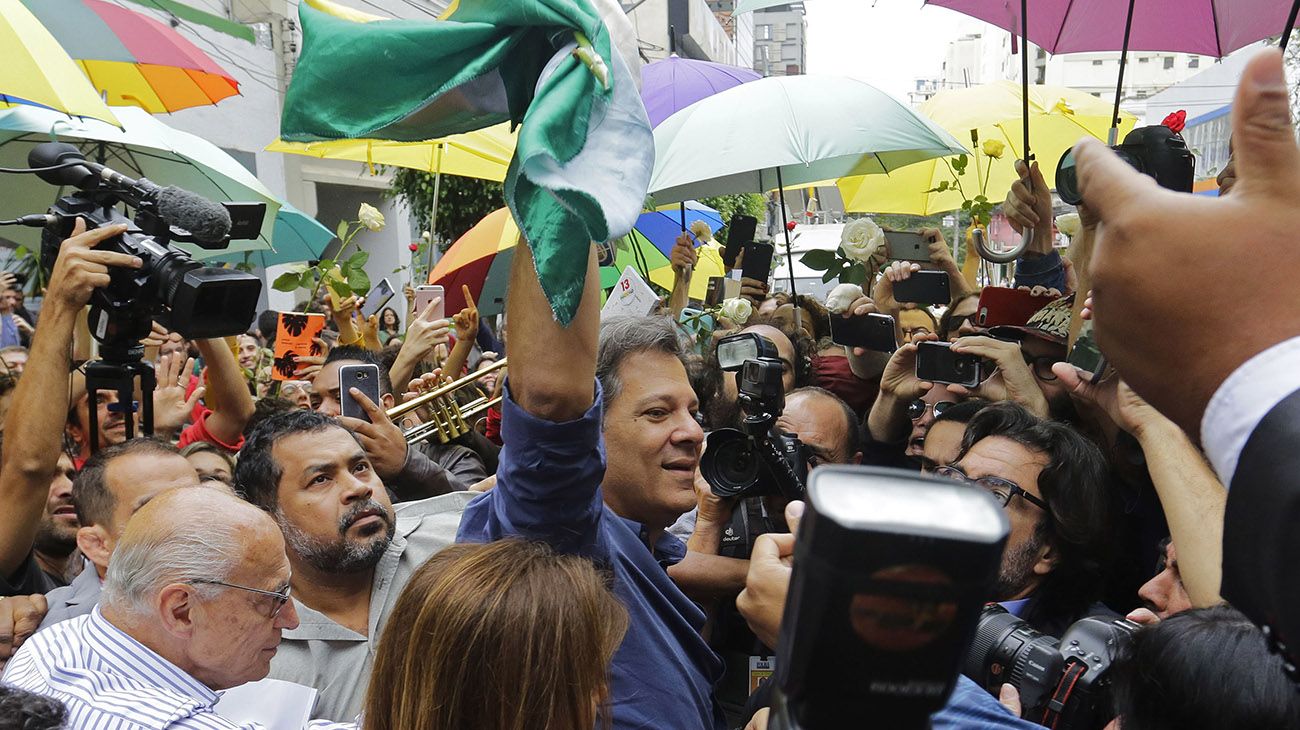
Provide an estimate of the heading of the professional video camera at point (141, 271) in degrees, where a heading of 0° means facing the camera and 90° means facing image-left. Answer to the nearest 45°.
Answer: approximately 315°

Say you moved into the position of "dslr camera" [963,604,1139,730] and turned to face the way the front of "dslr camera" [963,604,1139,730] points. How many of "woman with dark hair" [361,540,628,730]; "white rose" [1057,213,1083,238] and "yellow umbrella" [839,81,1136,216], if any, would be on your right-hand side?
2

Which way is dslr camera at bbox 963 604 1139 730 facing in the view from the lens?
facing to the left of the viewer

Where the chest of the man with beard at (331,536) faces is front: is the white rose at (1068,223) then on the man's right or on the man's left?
on the man's left

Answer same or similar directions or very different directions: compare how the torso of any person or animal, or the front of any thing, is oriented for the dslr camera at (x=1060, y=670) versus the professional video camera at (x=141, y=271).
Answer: very different directions

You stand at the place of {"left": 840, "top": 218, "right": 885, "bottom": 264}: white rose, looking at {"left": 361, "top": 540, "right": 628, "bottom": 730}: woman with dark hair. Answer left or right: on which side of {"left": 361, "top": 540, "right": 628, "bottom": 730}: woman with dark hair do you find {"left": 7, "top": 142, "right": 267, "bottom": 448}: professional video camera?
right
